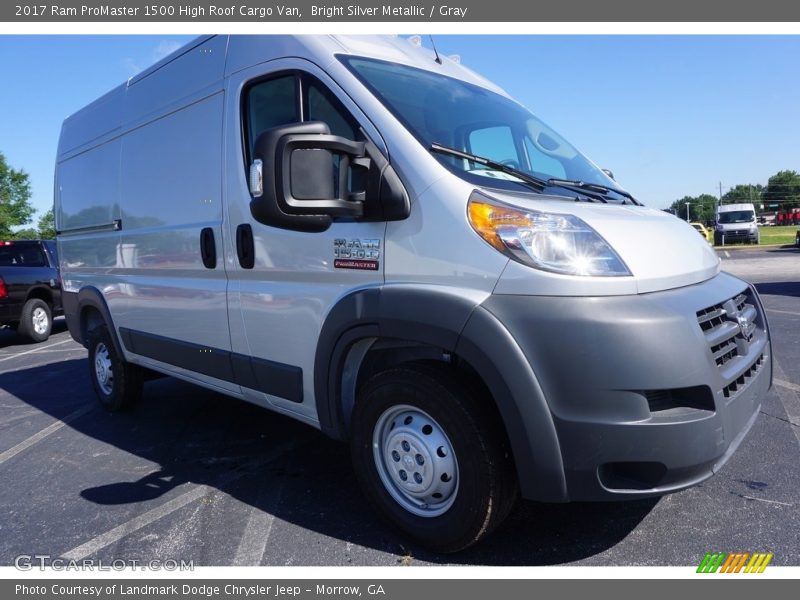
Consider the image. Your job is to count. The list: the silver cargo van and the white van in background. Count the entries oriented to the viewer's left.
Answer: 0

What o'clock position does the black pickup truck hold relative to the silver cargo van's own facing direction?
The black pickup truck is roughly at 6 o'clock from the silver cargo van.

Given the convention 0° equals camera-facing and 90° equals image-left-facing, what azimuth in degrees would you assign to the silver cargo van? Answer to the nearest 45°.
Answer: approximately 315°

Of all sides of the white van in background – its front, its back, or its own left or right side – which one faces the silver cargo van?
front

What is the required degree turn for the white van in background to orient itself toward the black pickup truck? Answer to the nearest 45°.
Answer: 0° — it already faces it

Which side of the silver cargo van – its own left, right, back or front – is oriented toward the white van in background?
left

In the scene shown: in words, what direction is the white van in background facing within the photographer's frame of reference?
facing the viewer
